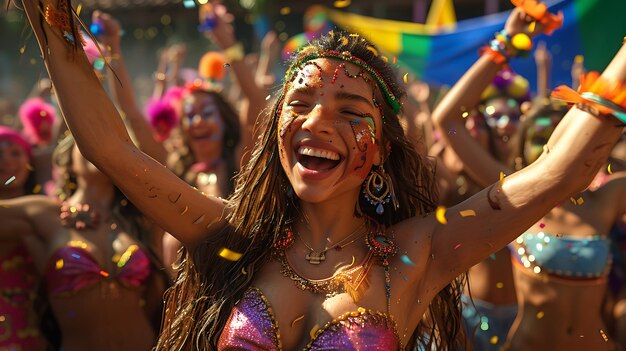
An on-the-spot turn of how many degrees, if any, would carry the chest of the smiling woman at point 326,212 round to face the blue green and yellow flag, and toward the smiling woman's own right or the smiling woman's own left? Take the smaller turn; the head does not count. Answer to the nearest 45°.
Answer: approximately 135° to the smiling woman's own left

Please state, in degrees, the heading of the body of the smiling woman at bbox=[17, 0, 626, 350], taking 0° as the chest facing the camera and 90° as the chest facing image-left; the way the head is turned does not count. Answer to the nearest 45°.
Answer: approximately 0°
